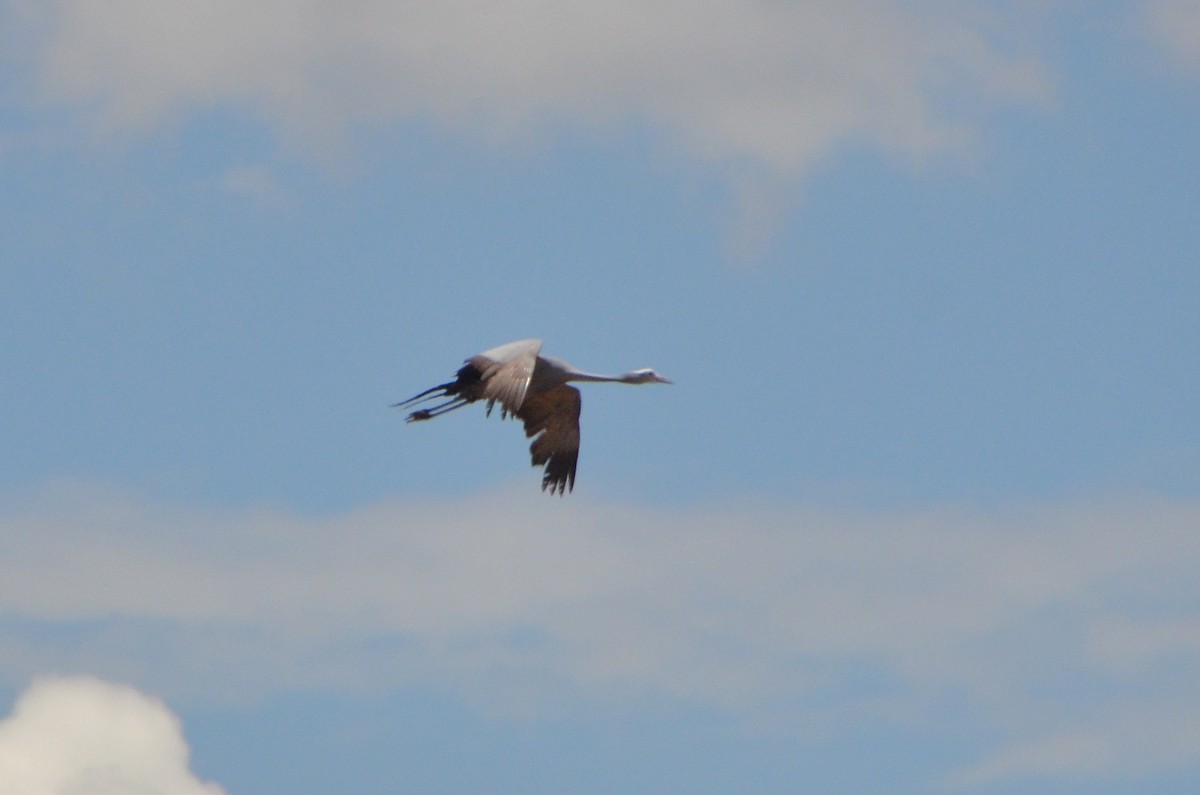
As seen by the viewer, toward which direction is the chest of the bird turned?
to the viewer's right
